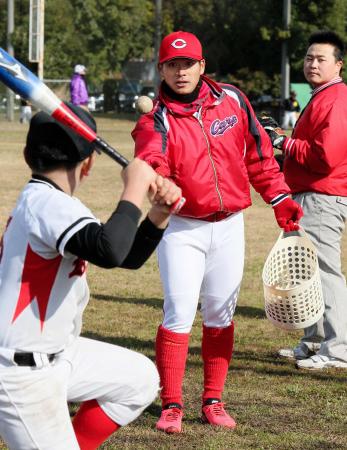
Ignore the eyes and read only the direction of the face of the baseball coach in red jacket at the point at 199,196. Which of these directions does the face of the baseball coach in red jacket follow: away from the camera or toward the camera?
toward the camera

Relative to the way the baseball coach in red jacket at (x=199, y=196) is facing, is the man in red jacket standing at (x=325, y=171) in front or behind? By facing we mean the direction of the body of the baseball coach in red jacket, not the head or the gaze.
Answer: behind

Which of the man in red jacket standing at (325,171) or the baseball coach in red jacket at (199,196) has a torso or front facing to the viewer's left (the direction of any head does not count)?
the man in red jacket standing

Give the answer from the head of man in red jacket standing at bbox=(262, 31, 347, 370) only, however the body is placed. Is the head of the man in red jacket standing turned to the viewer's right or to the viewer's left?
to the viewer's left

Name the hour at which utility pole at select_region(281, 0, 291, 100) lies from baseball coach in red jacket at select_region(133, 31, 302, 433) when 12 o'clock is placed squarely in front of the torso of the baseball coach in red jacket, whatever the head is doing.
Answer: The utility pole is roughly at 6 o'clock from the baseball coach in red jacket.

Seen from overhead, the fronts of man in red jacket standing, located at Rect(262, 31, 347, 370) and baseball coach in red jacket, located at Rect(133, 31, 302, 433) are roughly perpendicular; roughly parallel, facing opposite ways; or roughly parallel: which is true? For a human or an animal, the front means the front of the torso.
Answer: roughly perpendicular

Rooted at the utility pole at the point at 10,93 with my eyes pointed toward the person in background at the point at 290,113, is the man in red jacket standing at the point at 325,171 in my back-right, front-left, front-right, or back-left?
front-right

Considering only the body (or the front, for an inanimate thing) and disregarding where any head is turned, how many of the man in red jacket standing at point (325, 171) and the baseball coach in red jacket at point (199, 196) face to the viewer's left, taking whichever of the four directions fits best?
1

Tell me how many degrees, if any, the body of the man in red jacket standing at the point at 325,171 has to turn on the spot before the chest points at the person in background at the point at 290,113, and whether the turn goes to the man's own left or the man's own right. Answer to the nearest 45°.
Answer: approximately 90° to the man's own right

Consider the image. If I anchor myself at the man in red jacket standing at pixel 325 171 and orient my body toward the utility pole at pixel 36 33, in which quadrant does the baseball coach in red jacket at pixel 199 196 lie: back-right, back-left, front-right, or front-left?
back-left

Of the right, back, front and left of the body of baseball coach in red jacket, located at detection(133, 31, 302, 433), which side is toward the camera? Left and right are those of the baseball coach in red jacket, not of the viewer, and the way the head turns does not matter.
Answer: front

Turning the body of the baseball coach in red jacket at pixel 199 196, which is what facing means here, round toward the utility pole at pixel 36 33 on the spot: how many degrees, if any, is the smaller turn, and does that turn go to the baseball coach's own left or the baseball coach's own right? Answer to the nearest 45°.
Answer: approximately 180°

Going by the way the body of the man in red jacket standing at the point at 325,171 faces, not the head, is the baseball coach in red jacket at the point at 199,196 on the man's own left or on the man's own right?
on the man's own left

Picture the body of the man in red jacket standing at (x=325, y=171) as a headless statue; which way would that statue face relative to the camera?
to the viewer's left
